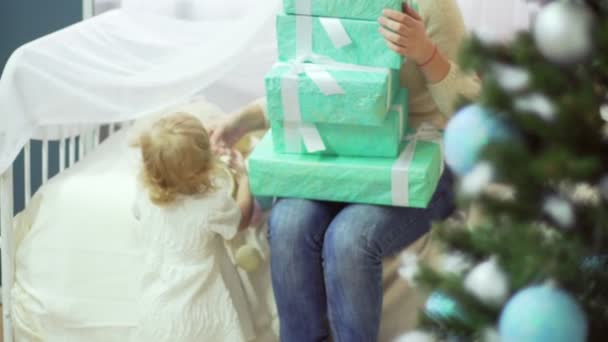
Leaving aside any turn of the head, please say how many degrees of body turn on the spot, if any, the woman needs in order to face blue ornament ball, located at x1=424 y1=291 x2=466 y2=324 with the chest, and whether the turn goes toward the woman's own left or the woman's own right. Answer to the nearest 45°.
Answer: approximately 45° to the woman's own left

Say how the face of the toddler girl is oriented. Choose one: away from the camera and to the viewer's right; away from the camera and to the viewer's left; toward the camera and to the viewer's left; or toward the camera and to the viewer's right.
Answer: away from the camera and to the viewer's right

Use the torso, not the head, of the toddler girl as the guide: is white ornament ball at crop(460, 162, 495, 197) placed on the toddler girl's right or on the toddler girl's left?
on the toddler girl's right

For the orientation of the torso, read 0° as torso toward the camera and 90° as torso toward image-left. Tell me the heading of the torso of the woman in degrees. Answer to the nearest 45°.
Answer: approximately 45°

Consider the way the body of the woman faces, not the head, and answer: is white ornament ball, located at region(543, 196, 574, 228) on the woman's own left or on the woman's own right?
on the woman's own left

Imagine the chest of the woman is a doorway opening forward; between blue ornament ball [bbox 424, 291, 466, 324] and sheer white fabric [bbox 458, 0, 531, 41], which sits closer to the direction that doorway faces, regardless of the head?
the blue ornament ball

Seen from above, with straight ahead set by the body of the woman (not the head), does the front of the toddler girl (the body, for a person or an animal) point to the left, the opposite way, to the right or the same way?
the opposite way

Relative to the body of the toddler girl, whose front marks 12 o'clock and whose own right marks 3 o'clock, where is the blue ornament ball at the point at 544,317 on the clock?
The blue ornament ball is roughly at 4 o'clock from the toddler girl.

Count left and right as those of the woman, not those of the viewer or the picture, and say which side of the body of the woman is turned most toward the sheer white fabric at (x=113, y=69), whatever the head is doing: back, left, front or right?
right

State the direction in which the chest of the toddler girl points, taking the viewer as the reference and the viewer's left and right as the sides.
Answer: facing away from the viewer and to the right of the viewer
